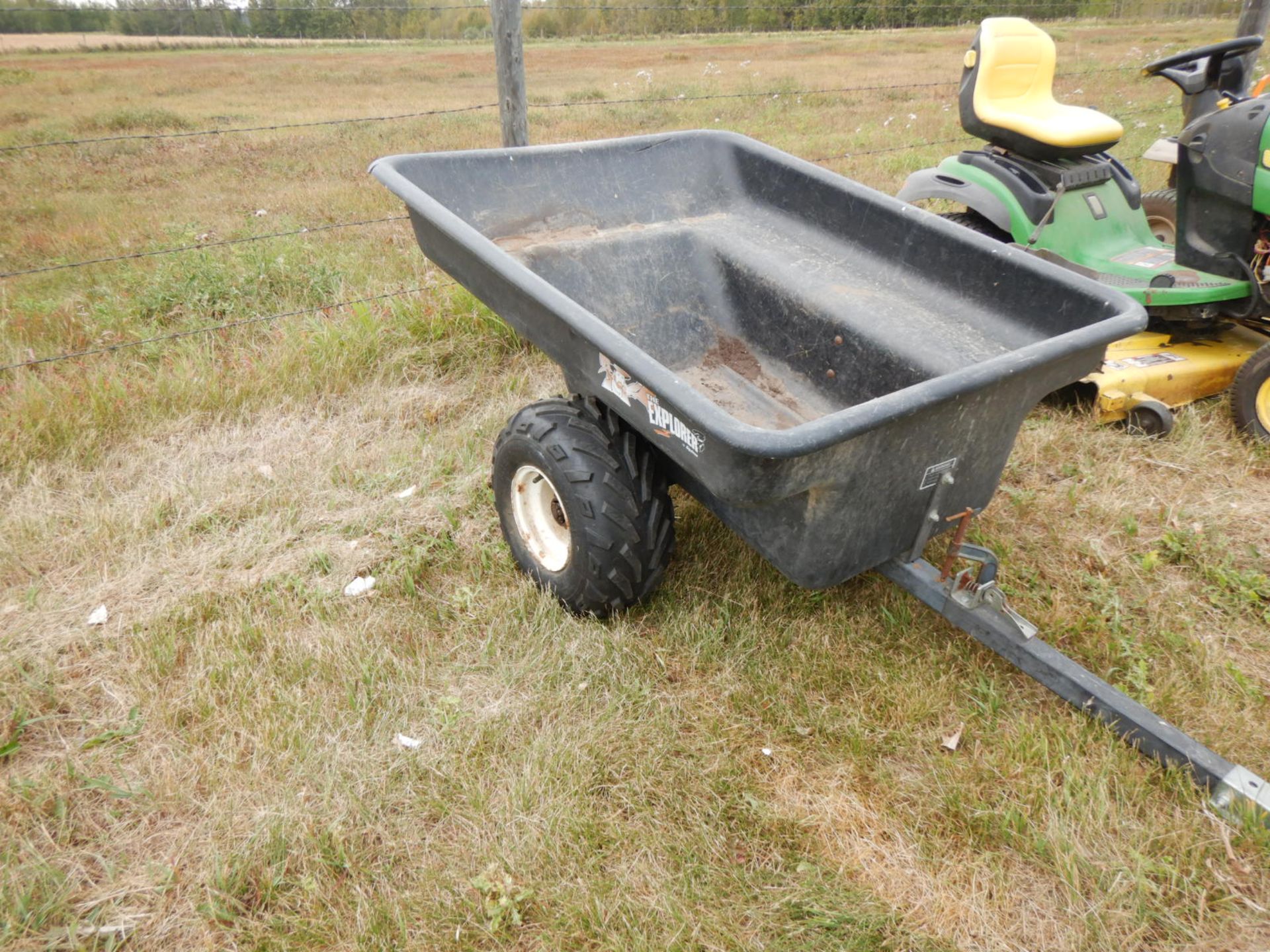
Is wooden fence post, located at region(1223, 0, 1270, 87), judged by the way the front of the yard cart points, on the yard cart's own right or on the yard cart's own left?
on the yard cart's own left

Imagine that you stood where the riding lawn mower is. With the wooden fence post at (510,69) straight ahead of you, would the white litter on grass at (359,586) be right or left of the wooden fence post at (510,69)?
left

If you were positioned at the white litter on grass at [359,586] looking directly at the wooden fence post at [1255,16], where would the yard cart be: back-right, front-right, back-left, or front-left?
front-right

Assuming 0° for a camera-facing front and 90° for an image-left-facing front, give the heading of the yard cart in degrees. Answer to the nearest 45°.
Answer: approximately 315°

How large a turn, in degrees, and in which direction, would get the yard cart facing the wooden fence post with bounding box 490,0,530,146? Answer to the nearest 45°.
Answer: approximately 180°

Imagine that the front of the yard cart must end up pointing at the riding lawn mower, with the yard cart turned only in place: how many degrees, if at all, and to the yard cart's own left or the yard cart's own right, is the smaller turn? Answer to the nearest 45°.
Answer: approximately 90° to the yard cart's own left

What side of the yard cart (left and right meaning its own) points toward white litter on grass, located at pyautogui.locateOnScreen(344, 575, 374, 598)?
right

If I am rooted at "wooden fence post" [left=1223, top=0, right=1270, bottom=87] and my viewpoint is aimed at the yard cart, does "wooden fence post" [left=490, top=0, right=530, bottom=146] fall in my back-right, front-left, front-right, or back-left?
front-right

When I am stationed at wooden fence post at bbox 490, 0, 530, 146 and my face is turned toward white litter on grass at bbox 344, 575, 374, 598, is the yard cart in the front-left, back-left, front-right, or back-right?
front-left
